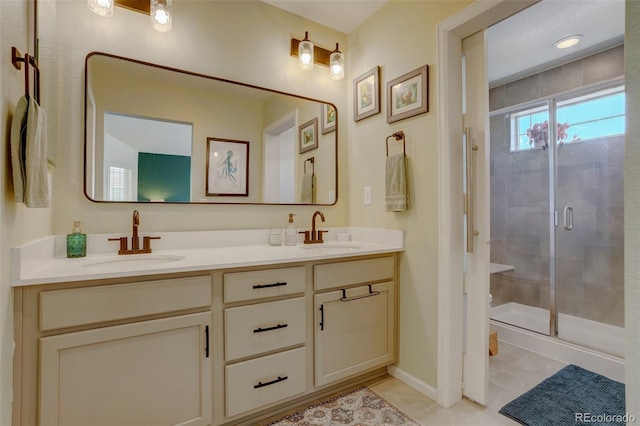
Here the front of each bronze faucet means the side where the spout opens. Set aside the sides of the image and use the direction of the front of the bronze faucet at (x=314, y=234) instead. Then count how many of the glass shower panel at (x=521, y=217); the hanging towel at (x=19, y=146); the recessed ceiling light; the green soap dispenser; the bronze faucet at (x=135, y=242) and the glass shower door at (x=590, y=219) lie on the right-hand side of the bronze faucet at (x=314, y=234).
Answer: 3

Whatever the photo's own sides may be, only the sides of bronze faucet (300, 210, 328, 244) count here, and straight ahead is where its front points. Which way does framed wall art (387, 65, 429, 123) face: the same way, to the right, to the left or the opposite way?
to the right

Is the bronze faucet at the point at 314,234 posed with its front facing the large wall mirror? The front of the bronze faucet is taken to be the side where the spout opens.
no

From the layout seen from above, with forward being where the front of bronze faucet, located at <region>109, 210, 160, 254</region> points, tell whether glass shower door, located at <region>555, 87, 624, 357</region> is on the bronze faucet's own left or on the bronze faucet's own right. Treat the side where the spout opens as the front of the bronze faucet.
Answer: on the bronze faucet's own left

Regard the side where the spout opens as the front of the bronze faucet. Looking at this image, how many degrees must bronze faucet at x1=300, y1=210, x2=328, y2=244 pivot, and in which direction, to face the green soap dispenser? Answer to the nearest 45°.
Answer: approximately 90° to its right

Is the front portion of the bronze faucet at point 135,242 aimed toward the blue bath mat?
no

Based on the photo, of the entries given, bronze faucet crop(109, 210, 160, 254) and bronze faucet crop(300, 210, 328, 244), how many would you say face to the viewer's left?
0

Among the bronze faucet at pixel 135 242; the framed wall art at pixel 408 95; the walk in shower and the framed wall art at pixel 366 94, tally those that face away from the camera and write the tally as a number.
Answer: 0

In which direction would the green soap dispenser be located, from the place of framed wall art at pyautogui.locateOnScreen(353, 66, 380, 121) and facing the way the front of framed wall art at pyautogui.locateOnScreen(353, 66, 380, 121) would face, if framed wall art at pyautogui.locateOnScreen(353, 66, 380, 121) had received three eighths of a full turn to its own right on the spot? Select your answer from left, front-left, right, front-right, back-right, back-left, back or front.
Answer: back-left

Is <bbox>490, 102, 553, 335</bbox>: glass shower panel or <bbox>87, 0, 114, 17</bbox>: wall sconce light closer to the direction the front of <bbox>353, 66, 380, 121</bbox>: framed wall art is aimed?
the wall sconce light

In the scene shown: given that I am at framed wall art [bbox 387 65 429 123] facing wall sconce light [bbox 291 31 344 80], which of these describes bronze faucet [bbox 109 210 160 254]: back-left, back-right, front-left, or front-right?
front-left

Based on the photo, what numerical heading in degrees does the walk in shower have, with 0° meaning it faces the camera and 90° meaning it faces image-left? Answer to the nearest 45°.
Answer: approximately 45°

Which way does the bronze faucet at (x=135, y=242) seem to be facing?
toward the camera

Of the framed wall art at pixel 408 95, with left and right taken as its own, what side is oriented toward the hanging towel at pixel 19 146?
front

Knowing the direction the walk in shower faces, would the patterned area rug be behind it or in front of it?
in front
